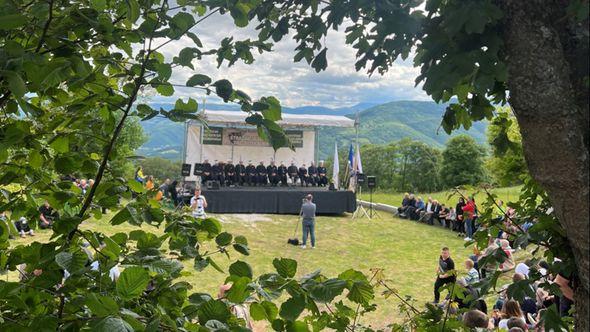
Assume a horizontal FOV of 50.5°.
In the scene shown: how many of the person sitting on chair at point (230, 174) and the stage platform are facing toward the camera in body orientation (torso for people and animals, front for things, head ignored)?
2

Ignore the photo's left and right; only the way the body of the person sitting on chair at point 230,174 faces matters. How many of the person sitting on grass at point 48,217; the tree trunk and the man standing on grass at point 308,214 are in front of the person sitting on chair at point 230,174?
3

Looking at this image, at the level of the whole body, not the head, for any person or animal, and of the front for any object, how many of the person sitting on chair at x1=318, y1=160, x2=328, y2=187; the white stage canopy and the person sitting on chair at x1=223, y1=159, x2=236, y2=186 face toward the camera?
3

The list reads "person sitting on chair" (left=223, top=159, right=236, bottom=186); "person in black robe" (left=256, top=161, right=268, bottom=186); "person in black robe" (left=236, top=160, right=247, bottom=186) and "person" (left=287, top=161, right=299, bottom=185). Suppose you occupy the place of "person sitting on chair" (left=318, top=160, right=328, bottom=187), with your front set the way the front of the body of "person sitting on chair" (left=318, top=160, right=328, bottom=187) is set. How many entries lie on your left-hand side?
0

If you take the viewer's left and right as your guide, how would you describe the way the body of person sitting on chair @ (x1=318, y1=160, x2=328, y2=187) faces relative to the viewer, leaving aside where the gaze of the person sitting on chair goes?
facing the viewer

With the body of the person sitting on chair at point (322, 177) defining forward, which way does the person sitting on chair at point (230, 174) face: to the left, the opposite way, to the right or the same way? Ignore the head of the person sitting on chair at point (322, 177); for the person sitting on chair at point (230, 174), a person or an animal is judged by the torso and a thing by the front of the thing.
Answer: the same way

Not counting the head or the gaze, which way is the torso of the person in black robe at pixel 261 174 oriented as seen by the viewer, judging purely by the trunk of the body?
toward the camera

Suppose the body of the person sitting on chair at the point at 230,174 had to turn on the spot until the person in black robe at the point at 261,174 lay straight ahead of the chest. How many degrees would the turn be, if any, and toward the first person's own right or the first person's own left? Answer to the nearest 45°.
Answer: approximately 90° to the first person's own left
